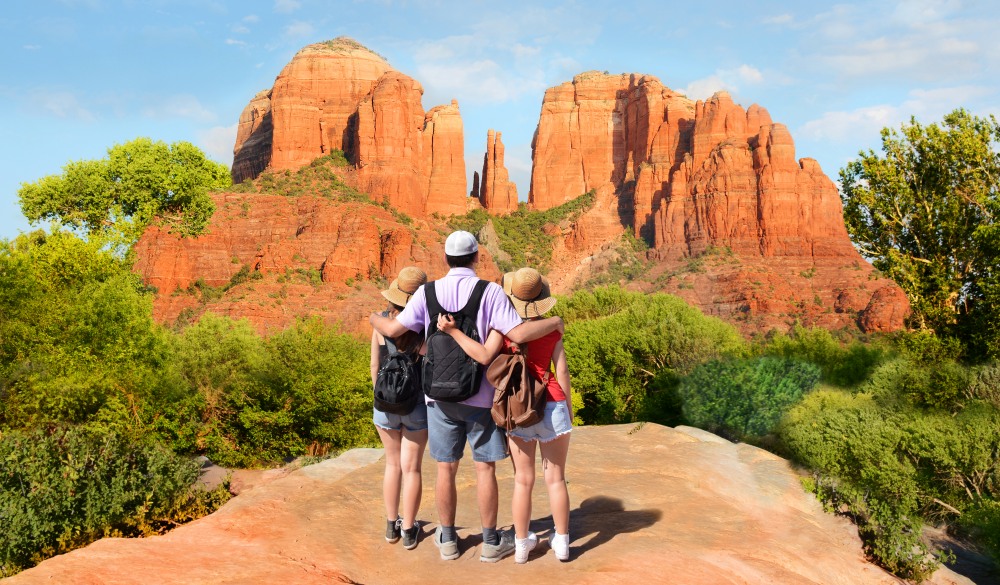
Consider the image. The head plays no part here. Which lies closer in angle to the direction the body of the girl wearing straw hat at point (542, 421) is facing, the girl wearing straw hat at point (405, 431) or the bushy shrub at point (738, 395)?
the bushy shrub

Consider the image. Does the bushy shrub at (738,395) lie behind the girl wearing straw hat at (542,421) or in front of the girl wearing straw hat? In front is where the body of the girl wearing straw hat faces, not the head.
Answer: in front

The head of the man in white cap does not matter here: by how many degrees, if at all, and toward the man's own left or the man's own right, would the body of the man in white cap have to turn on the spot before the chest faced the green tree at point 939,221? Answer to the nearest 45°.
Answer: approximately 45° to the man's own right

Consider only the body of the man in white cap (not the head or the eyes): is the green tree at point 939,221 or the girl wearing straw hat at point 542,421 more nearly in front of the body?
the green tree

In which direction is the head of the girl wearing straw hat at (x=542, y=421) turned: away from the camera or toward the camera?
away from the camera

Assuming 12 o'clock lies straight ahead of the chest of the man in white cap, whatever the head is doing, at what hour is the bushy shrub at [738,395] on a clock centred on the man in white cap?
The bushy shrub is roughly at 1 o'clock from the man in white cap.

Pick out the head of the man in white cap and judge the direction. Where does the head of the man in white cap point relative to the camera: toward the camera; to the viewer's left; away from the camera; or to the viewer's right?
away from the camera

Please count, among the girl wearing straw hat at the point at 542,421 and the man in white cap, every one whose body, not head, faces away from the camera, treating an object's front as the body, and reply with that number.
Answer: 2

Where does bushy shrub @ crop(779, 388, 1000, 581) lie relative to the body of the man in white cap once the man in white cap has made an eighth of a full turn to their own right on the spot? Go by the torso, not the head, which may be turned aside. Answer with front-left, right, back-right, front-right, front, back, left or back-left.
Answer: front

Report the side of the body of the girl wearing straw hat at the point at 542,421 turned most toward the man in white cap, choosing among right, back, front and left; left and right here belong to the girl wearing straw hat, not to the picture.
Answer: left

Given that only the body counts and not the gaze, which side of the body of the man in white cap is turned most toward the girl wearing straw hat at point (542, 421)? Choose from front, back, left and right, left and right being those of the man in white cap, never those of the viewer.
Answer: right

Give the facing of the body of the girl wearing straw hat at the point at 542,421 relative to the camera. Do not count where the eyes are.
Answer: away from the camera

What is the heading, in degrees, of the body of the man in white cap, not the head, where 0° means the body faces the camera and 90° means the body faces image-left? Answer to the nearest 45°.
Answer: approximately 180°

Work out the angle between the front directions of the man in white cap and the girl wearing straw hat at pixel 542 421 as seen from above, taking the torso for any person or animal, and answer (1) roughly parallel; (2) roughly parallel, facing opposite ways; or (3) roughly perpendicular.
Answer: roughly parallel
